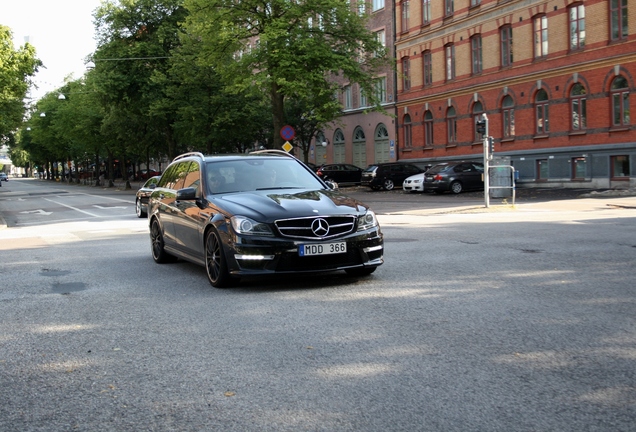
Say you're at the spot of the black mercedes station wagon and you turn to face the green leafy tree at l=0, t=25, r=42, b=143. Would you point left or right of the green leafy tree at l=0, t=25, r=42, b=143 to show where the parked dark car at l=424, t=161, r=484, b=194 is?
right

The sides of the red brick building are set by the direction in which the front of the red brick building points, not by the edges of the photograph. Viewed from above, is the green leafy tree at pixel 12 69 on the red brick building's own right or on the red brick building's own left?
on the red brick building's own right

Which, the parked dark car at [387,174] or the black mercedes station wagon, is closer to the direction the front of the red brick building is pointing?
the black mercedes station wagon

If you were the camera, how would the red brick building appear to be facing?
facing the viewer and to the left of the viewer

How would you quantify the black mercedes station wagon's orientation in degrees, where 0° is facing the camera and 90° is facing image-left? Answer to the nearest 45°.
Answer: approximately 315°

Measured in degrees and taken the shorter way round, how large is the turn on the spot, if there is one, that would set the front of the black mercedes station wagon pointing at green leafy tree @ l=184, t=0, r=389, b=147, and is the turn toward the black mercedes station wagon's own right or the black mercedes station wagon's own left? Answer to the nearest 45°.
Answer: approximately 135° to the black mercedes station wagon's own left

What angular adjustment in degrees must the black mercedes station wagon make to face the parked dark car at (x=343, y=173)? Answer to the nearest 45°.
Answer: approximately 135° to its left

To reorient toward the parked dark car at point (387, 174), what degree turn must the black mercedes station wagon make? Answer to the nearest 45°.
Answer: approximately 135° to its left

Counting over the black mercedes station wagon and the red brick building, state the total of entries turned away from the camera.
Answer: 0

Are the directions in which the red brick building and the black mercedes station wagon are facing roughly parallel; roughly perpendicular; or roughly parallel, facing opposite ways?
roughly perpendicular

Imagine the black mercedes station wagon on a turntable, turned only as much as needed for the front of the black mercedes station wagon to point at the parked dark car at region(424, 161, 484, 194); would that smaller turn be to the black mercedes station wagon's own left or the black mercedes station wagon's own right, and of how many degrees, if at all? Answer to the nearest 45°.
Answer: approximately 135° to the black mercedes station wagon's own left

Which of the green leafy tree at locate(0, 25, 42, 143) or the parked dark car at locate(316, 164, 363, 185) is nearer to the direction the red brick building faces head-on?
the green leafy tree
